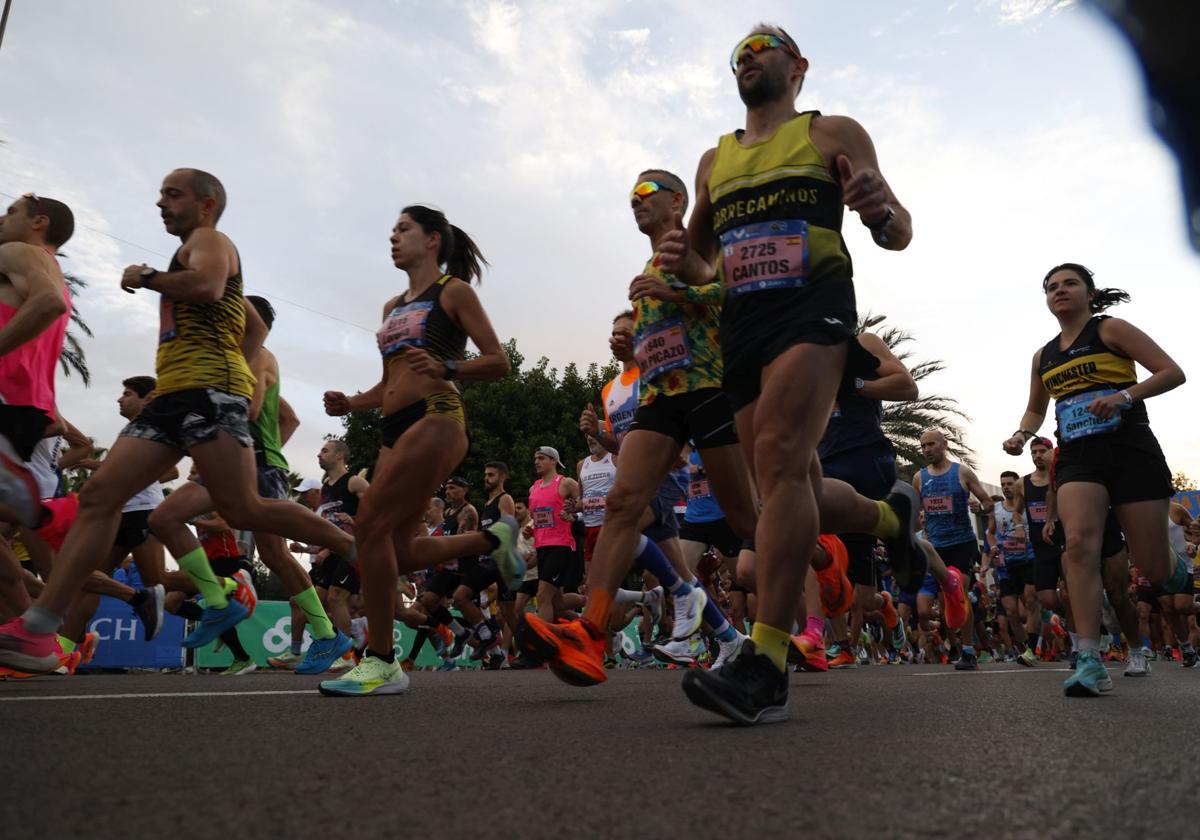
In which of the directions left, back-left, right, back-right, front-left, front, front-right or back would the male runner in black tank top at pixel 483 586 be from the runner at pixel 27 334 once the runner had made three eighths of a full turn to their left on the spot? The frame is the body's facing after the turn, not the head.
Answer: left

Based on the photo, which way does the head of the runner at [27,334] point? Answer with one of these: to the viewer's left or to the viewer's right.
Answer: to the viewer's left

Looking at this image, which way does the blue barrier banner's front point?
toward the camera

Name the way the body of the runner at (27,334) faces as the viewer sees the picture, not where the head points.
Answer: to the viewer's left

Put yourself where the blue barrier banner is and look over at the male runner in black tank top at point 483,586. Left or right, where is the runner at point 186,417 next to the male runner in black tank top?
right

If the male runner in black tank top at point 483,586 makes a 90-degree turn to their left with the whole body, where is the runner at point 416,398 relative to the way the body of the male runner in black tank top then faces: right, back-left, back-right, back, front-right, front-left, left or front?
front-right

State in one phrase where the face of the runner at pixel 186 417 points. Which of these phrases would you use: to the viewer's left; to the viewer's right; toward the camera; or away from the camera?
to the viewer's left

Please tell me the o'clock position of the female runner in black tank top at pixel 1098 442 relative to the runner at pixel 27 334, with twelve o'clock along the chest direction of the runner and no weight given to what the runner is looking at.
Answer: The female runner in black tank top is roughly at 7 o'clock from the runner.

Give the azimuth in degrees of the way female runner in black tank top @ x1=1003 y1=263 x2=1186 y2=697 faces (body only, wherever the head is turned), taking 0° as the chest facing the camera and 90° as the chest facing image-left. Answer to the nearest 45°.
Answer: approximately 45°

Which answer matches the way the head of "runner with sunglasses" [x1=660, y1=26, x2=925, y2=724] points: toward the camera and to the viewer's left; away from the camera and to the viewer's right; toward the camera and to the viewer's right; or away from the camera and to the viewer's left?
toward the camera and to the viewer's left

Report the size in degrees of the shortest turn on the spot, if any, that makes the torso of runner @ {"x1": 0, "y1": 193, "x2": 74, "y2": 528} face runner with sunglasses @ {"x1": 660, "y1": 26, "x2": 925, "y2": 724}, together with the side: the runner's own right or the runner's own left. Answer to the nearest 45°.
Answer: approximately 135° to the runner's own left

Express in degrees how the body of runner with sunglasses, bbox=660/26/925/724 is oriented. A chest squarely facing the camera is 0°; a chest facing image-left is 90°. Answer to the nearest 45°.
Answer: approximately 45°

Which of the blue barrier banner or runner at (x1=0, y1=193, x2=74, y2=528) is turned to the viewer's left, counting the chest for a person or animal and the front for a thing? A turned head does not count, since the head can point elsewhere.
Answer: the runner

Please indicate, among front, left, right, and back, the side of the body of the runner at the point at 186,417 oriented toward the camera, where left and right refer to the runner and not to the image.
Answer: left
